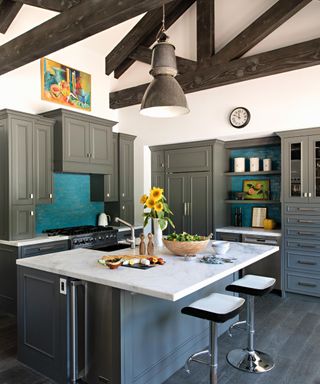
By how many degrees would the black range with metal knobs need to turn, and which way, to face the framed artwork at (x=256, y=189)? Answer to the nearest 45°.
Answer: approximately 45° to its left

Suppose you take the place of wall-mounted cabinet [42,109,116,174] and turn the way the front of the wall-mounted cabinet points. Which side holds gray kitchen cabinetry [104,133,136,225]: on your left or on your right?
on your left

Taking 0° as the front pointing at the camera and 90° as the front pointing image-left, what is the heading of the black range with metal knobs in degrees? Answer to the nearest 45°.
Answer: approximately 315°

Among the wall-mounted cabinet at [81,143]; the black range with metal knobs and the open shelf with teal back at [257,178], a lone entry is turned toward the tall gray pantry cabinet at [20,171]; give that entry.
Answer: the open shelf with teal back

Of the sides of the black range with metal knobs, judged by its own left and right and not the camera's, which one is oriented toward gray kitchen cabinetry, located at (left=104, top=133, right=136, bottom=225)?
left
